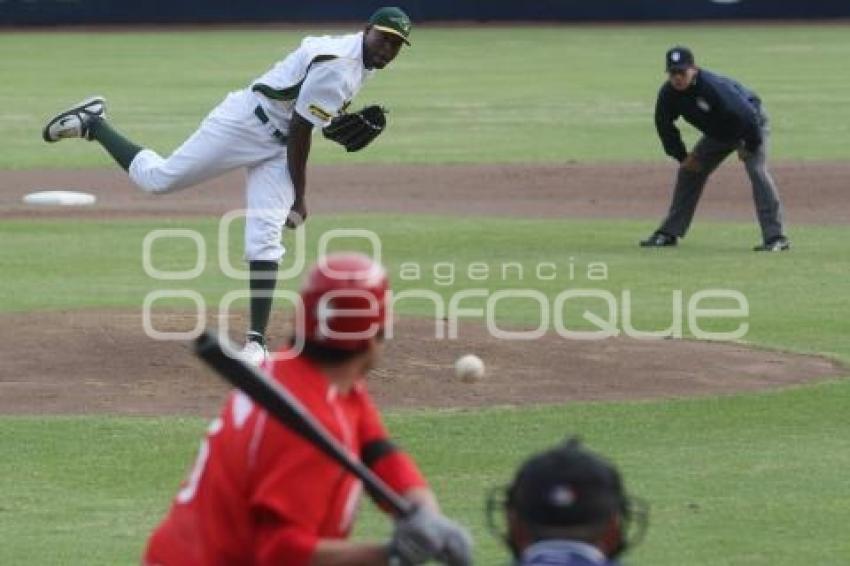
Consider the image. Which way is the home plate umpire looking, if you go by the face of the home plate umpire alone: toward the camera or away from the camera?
away from the camera

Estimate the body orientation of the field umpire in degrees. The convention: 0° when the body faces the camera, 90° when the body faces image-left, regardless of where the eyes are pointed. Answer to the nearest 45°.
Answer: approximately 45°

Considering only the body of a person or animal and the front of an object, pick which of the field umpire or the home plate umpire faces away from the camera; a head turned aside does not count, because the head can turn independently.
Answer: the home plate umpire

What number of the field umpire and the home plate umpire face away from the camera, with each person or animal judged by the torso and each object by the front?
1

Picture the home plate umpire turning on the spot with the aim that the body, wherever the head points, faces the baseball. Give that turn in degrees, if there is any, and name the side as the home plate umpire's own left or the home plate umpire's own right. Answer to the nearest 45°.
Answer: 0° — they already face it

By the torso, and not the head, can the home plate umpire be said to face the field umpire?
yes

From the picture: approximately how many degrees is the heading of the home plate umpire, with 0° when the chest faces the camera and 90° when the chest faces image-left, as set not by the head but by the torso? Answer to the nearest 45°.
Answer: approximately 180°
